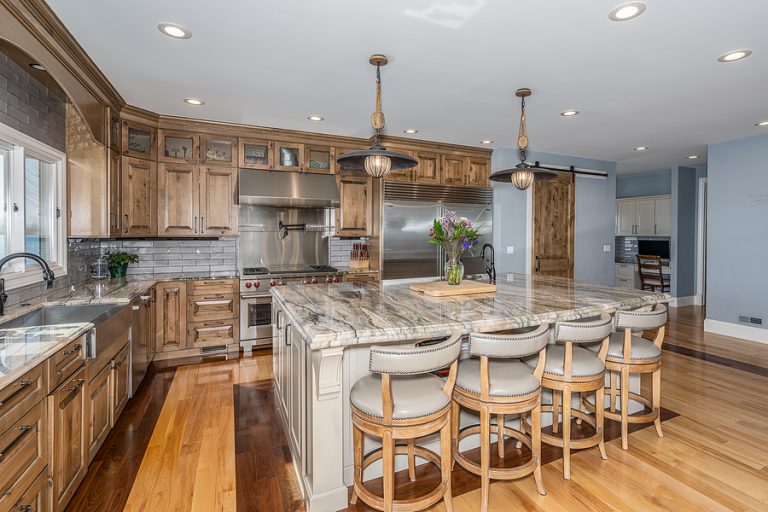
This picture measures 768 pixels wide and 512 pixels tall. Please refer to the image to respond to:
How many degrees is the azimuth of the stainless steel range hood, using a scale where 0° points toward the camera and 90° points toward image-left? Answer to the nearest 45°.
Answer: approximately 0°

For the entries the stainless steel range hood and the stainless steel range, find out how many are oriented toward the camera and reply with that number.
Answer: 2

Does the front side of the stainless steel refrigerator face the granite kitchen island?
yes

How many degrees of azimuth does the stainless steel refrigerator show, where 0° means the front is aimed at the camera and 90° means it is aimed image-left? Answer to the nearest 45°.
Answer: approximately 0°

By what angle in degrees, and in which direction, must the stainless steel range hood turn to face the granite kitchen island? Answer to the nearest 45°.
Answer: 0° — it already faces it
